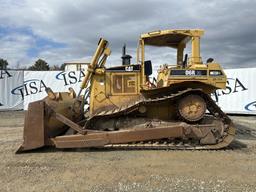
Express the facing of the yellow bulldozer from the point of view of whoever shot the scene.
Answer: facing to the left of the viewer
